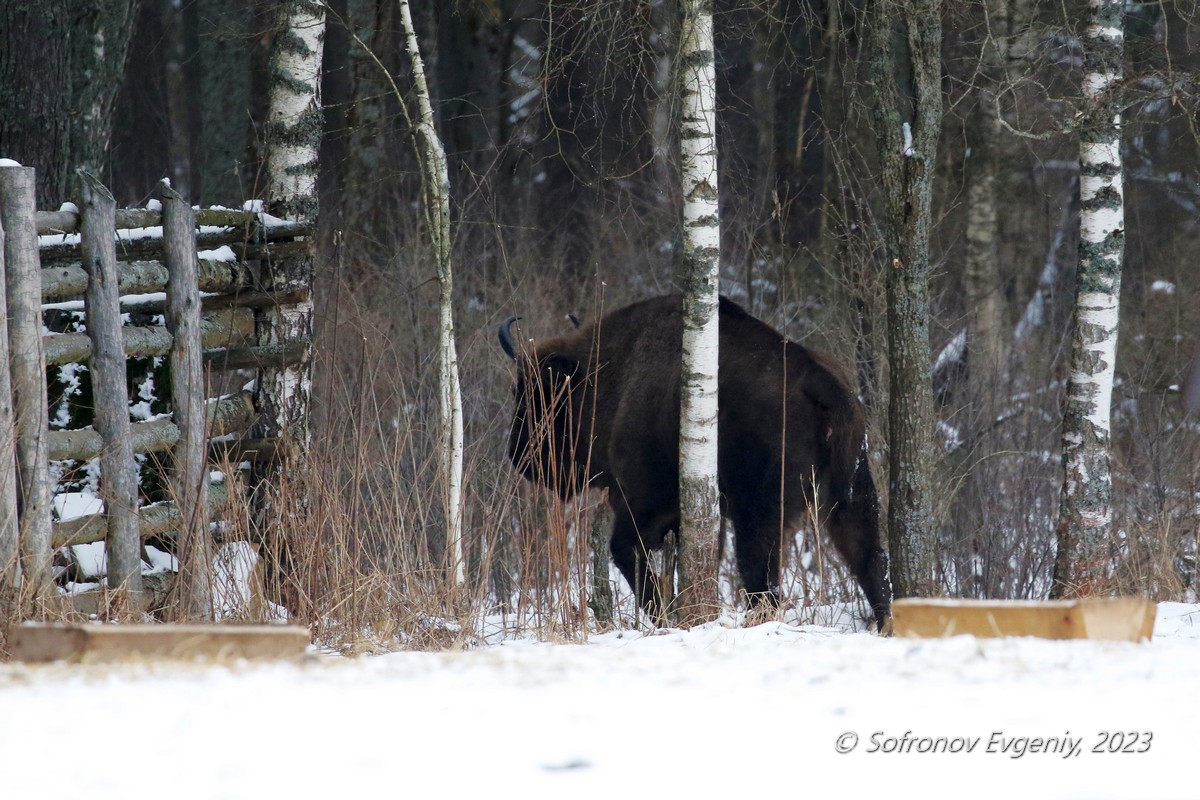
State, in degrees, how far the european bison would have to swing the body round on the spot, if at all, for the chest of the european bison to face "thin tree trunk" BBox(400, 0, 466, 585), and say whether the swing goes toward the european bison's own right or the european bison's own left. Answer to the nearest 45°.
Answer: approximately 45° to the european bison's own left

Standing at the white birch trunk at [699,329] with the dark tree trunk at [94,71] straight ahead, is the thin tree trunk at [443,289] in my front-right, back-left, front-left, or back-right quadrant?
front-left

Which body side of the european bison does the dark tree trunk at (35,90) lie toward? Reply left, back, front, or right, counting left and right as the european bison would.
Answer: front

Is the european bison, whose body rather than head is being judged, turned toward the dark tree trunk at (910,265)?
no

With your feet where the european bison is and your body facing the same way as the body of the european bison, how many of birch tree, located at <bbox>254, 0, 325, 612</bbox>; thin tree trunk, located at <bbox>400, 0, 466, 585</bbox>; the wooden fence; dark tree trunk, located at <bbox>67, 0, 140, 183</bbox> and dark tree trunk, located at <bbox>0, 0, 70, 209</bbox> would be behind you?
0

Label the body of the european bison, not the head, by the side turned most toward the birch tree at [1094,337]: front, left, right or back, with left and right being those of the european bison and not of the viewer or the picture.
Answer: back

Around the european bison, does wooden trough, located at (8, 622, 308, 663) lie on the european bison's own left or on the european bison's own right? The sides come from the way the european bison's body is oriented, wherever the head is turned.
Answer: on the european bison's own left

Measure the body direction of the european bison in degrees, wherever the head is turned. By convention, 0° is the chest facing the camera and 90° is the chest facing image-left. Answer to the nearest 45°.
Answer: approximately 90°

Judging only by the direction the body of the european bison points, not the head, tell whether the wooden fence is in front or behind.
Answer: in front

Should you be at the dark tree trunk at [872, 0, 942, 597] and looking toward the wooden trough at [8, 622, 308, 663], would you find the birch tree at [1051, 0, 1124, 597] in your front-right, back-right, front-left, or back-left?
back-left

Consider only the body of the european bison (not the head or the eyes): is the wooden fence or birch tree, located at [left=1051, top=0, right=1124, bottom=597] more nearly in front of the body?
the wooden fence

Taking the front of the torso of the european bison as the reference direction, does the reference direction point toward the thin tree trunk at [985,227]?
no

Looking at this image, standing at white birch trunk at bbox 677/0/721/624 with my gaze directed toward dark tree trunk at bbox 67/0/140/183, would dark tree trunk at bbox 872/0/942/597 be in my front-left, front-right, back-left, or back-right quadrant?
back-right

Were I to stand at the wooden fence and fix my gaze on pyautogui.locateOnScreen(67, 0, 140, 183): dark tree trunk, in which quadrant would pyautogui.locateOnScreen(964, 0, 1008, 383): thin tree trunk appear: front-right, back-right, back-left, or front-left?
front-right
